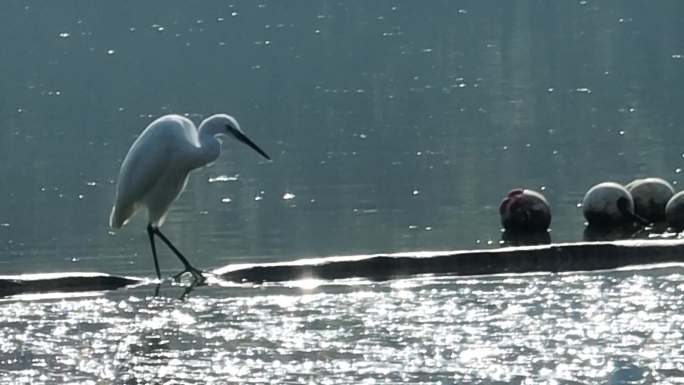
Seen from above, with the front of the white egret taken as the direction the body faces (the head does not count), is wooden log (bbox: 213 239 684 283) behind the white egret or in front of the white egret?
in front

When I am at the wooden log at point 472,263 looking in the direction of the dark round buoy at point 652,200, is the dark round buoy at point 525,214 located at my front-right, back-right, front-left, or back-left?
front-left

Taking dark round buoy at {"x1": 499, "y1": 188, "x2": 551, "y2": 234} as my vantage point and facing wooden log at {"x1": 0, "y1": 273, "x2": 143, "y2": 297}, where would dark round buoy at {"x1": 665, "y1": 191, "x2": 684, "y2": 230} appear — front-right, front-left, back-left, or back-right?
back-left

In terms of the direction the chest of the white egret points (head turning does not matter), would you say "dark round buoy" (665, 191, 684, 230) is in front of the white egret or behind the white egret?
in front

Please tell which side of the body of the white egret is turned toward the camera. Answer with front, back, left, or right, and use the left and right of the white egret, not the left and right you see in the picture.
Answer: right

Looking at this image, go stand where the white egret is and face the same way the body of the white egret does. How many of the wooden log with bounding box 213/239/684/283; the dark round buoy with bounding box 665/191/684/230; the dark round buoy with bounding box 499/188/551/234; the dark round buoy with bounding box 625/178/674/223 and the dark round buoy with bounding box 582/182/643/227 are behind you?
0

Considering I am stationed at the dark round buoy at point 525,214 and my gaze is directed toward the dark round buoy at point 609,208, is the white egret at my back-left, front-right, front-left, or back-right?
back-right
